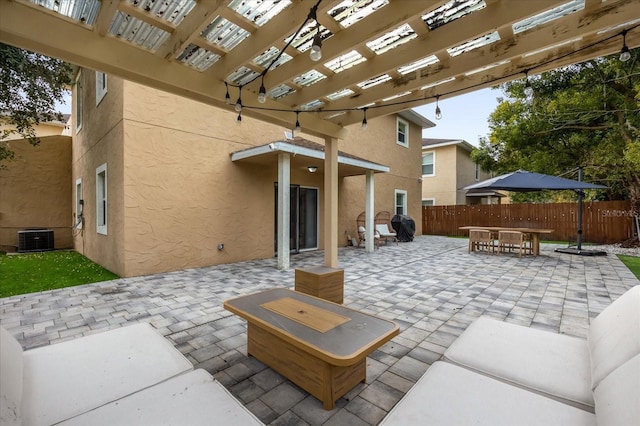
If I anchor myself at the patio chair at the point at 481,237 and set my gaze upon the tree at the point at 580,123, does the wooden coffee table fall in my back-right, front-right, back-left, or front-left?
back-right

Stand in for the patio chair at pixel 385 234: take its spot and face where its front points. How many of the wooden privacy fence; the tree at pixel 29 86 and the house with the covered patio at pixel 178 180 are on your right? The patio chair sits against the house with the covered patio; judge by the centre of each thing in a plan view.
2

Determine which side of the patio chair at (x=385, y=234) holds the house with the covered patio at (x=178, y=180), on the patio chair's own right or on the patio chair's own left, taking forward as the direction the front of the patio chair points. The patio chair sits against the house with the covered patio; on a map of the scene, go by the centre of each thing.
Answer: on the patio chair's own right

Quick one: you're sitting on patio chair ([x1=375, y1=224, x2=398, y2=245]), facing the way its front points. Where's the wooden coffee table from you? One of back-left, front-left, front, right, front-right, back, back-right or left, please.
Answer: front-right

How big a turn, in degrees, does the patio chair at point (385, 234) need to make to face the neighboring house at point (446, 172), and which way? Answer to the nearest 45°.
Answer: approximately 90° to its left

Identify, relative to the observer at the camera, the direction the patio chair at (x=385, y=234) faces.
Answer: facing the viewer and to the right of the viewer

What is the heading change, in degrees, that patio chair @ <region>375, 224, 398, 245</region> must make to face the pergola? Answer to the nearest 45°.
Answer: approximately 45° to its right

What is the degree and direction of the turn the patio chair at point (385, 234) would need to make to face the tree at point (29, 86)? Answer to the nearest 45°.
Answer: approximately 90° to its right
